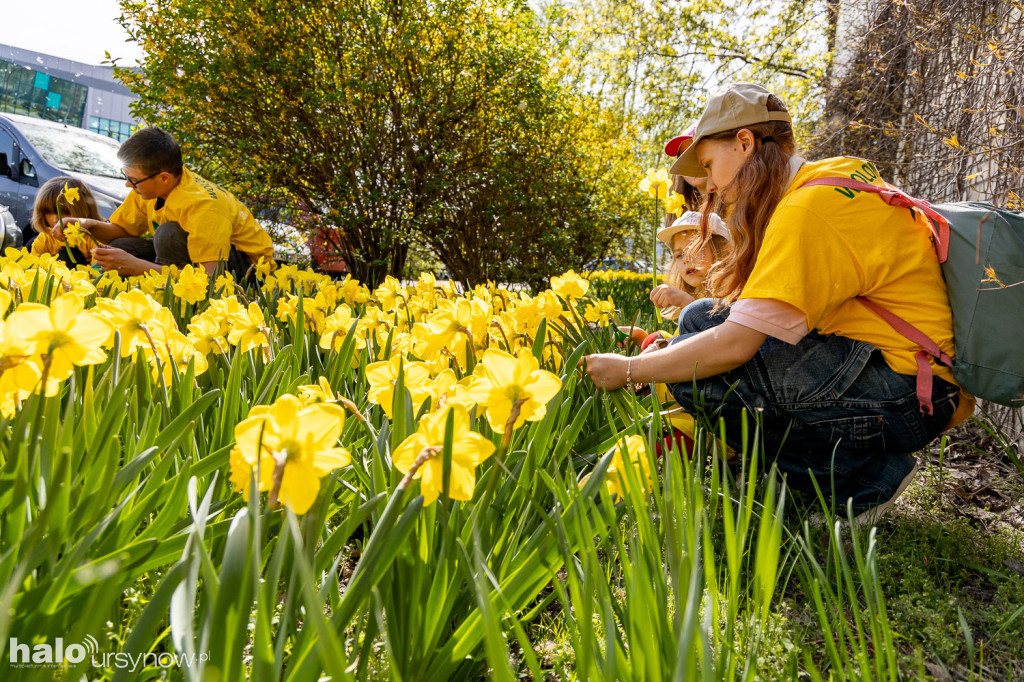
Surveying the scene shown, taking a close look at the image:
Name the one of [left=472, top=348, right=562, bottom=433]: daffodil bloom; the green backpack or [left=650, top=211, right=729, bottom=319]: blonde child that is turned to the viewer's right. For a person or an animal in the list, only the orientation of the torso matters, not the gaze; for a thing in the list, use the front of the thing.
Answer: the green backpack

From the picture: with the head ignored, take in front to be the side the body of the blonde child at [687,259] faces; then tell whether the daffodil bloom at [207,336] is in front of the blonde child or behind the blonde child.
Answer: in front

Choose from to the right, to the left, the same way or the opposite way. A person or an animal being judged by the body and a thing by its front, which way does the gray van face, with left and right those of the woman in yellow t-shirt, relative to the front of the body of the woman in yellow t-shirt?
the opposite way

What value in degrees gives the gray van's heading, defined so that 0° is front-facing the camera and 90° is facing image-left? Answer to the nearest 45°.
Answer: approximately 315°

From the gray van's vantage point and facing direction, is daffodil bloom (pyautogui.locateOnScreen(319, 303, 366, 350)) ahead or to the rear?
ahead

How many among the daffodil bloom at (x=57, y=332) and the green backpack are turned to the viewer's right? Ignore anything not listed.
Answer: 1

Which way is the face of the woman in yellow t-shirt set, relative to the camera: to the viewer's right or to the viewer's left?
to the viewer's left

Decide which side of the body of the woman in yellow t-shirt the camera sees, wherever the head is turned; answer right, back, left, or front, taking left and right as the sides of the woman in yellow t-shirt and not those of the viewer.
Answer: left

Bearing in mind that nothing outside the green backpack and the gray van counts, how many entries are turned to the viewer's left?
0
